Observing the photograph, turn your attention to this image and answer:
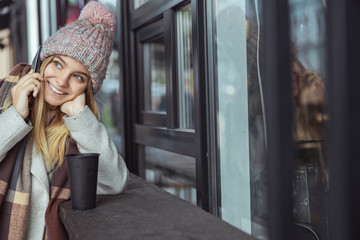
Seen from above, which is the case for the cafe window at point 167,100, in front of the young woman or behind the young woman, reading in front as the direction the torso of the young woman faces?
behind

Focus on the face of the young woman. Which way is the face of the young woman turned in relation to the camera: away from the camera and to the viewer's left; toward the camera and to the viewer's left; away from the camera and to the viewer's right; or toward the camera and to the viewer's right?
toward the camera and to the viewer's right

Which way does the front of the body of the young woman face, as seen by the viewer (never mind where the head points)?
toward the camera

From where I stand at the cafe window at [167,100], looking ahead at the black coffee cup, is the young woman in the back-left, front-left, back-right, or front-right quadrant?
front-right

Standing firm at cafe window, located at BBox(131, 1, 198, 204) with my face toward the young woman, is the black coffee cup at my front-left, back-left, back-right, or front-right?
front-left
